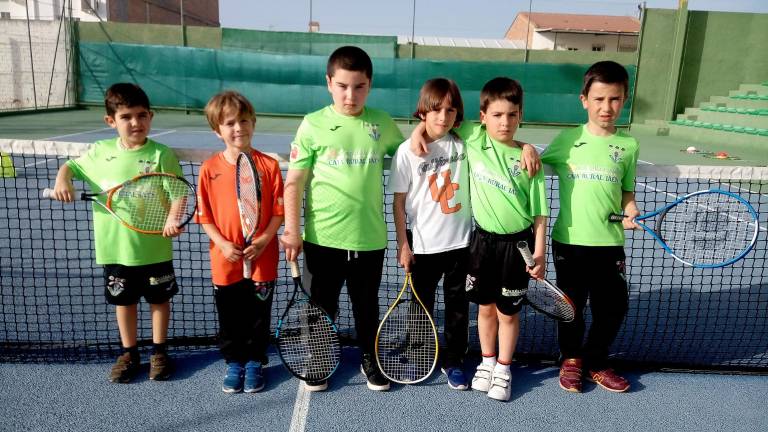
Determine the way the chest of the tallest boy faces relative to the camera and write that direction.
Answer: toward the camera

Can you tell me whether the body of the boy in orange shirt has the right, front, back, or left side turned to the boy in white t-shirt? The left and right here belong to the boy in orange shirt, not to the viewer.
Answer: left

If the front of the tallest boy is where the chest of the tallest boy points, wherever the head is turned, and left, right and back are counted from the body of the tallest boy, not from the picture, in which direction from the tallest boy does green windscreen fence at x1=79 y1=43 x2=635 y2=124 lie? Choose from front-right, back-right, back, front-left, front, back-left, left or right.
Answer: back

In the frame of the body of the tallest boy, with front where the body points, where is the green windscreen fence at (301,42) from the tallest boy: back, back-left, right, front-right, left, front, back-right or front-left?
back

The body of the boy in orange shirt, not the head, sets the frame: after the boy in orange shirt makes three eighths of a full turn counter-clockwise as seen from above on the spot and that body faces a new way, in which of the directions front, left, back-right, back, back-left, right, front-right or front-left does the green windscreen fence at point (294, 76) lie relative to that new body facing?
front-left

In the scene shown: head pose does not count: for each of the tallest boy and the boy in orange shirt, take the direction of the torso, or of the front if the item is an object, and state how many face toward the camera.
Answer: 2
